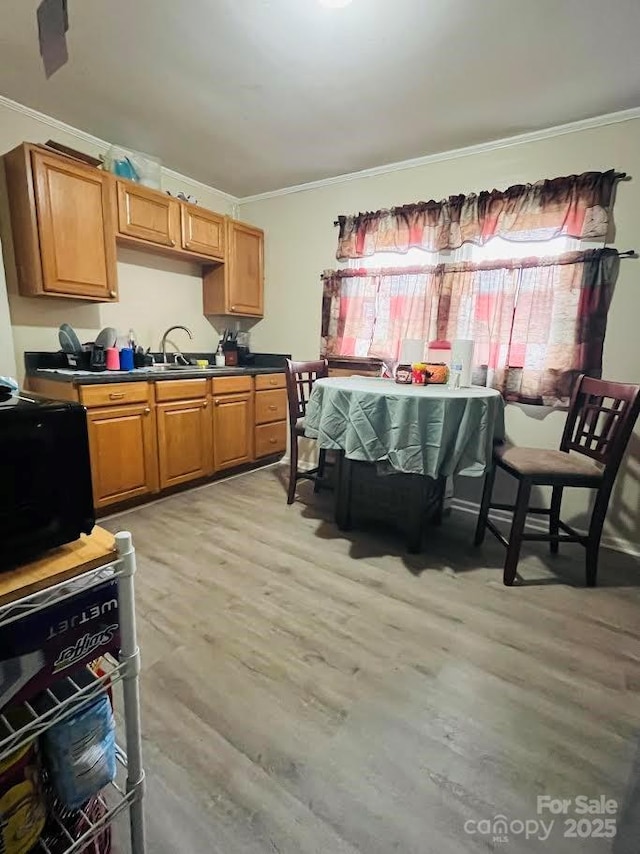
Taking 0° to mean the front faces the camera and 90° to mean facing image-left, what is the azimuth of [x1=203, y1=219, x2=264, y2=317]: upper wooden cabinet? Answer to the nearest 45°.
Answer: approximately 315°

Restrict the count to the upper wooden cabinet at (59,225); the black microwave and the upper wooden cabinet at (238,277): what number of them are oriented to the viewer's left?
0

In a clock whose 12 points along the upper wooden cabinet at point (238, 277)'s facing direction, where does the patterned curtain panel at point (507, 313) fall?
The patterned curtain panel is roughly at 12 o'clock from the upper wooden cabinet.

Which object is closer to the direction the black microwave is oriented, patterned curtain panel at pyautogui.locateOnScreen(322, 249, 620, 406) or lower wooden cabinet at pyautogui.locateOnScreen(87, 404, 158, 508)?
the patterned curtain panel

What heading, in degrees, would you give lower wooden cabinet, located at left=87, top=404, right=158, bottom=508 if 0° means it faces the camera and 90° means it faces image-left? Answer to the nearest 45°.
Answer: approximately 315°

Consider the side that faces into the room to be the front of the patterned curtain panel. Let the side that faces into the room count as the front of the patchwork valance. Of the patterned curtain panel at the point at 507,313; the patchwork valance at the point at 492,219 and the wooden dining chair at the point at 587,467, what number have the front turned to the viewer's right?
0

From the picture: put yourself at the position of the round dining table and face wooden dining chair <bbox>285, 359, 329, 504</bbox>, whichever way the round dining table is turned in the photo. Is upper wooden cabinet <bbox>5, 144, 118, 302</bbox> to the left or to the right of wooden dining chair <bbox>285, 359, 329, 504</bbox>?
left

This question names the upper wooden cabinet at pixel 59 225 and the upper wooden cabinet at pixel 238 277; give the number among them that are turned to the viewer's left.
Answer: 0

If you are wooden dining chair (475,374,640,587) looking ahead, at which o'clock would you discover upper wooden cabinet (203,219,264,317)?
The upper wooden cabinet is roughly at 2 o'clock from the wooden dining chair.

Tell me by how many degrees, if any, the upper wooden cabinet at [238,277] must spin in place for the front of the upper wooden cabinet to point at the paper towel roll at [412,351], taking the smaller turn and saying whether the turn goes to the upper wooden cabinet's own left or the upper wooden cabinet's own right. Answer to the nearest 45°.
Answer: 0° — it already faces it

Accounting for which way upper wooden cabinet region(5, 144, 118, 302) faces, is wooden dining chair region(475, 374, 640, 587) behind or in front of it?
in front

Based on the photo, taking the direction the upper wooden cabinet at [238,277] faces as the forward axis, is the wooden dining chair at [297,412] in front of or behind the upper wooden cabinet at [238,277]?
in front

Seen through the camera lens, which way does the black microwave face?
facing the viewer and to the right of the viewer

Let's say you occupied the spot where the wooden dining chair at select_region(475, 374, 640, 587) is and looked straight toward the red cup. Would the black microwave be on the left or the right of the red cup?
left

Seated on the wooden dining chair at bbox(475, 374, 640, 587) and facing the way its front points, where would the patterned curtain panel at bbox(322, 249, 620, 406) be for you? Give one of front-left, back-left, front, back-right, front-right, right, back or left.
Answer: right

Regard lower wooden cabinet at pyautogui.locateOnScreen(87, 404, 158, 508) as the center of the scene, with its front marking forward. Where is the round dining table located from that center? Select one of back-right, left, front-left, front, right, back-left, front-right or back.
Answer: front
